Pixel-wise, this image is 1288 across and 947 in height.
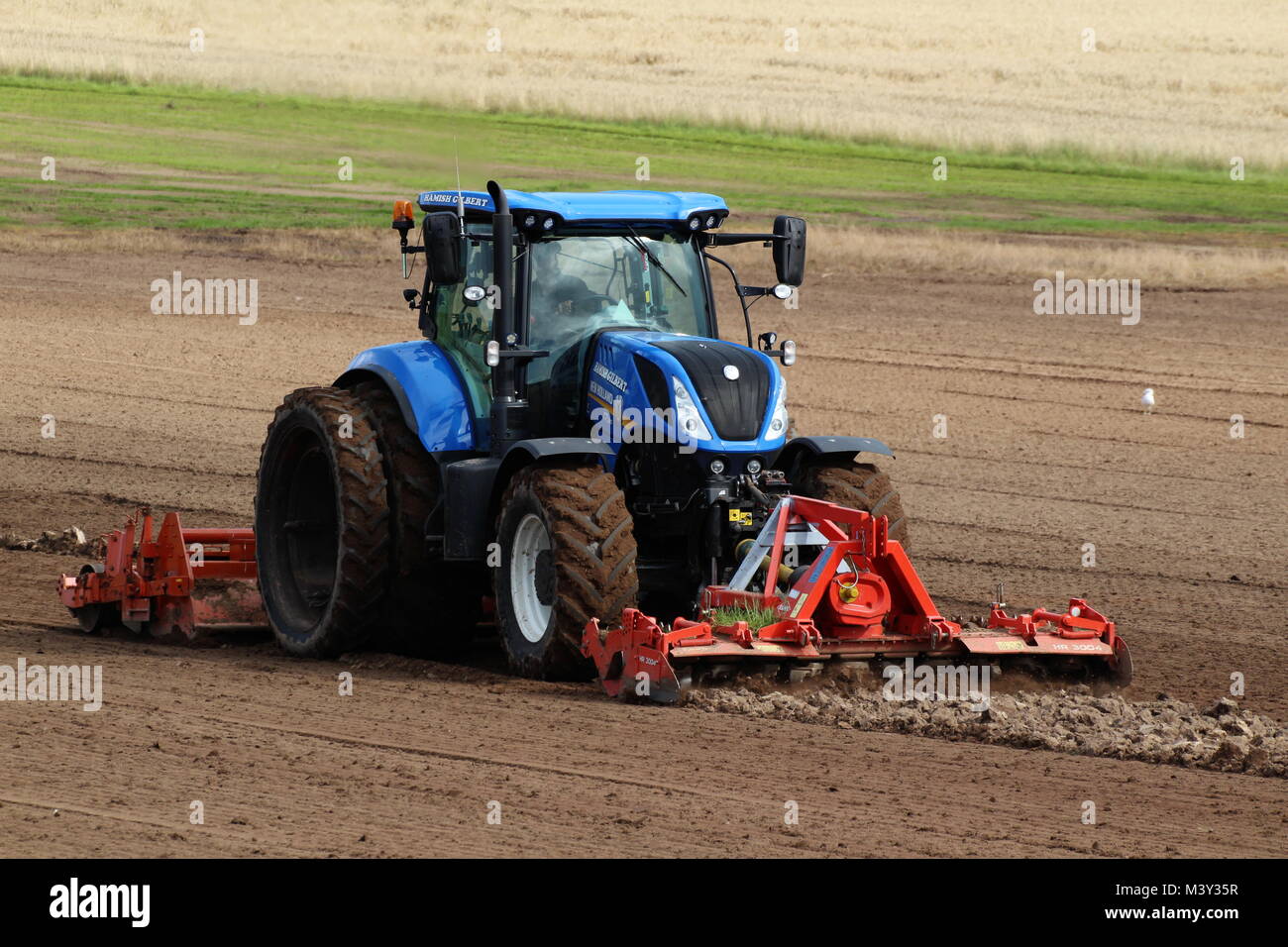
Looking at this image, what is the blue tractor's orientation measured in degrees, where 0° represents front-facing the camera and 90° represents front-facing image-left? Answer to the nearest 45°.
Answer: approximately 315°
